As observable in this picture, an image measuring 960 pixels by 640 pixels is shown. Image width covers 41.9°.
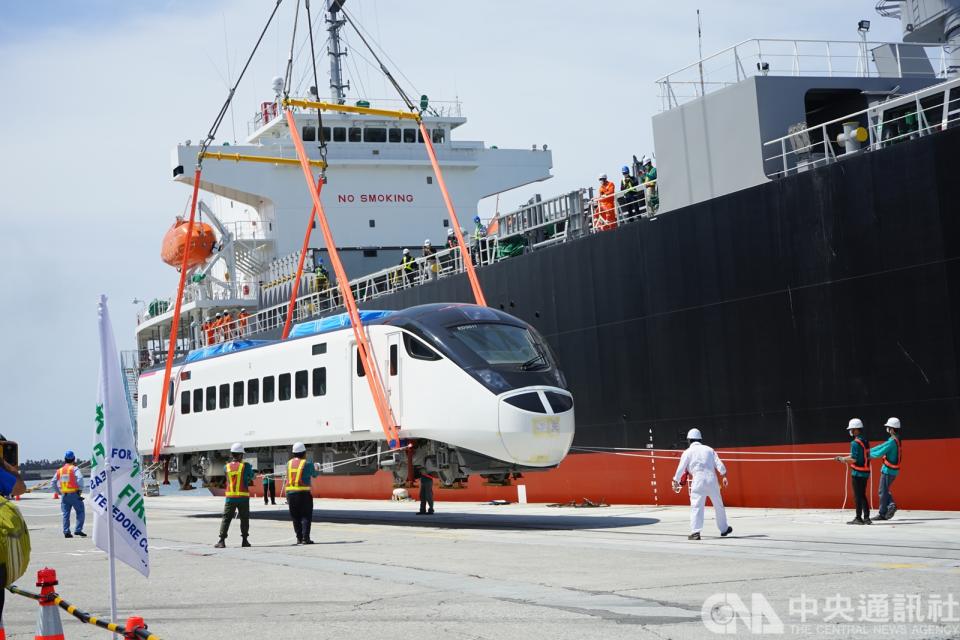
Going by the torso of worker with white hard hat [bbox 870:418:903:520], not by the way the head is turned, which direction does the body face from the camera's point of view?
to the viewer's left

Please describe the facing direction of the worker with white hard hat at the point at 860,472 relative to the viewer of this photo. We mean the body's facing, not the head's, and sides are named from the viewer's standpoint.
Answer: facing to the left of the viewer

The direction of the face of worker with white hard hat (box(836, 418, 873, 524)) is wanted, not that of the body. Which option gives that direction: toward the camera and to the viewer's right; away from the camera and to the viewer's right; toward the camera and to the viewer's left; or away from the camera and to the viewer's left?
toward the camera and to the viewer's left

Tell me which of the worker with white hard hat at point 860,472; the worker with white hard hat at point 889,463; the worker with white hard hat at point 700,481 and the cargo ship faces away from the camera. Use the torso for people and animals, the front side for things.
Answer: the worker with white hard hat at point 700,481

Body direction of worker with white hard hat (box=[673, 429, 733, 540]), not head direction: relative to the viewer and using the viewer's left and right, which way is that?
facing away from the viewer

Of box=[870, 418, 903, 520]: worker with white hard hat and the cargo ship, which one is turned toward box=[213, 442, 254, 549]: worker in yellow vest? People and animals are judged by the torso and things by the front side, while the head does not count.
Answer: the worker with white hard hat

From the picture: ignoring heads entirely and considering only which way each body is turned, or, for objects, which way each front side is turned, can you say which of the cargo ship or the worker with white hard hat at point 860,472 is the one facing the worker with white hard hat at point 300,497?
the worker with white hard hat at point 860,472

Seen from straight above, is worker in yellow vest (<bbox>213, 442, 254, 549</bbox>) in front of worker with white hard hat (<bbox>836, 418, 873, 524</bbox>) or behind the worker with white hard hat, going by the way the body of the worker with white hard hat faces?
in front

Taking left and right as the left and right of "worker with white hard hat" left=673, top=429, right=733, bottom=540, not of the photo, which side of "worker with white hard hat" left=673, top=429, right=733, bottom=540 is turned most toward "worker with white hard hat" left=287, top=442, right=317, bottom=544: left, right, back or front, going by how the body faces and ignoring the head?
left

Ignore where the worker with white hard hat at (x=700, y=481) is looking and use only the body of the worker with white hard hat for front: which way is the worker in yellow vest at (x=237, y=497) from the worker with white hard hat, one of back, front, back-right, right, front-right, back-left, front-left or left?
left

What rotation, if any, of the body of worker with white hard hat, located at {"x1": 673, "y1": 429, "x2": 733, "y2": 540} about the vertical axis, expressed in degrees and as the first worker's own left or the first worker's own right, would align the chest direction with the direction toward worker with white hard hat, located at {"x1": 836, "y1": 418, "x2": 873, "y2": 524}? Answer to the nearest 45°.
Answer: approximately 45° to the first worker's own right
